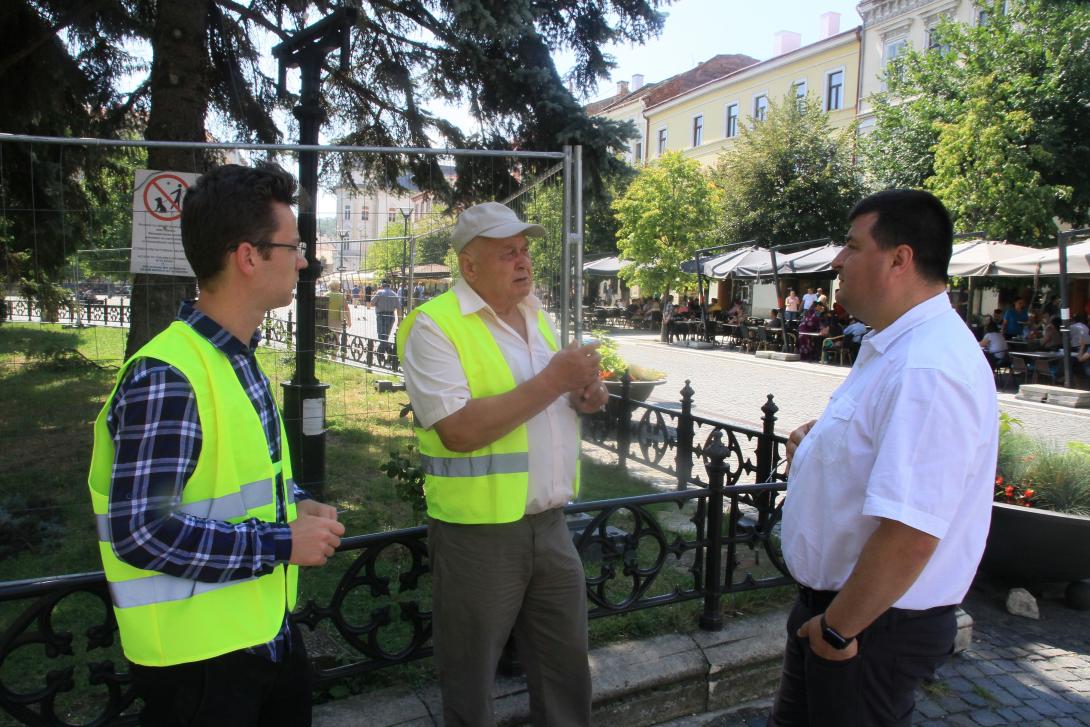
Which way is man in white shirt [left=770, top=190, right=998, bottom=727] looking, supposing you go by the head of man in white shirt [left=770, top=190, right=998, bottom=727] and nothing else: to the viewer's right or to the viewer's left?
to the viewer's left

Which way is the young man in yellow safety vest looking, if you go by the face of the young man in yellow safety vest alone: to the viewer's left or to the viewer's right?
to the viewer's right

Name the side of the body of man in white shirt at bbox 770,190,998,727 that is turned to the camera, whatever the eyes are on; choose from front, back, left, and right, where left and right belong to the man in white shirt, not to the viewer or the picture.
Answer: left

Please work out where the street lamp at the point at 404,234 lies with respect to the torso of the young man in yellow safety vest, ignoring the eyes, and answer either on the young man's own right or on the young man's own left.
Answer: on the young man's own left

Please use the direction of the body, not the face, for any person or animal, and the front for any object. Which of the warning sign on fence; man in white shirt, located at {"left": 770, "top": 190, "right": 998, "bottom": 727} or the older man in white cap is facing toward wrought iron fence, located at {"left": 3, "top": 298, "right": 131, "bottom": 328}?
the man in white shirt

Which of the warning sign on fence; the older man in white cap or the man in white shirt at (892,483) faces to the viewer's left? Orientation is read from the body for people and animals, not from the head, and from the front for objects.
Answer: the man in white shirt

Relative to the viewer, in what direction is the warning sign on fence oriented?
toward the camera

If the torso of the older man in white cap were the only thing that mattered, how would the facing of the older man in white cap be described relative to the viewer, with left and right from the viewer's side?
facing the viewer and to the right of the viewer

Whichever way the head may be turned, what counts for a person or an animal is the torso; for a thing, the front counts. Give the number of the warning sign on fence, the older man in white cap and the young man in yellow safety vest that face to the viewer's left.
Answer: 0

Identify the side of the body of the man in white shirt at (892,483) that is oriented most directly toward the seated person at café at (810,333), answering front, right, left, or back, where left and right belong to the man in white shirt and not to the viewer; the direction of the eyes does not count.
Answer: right

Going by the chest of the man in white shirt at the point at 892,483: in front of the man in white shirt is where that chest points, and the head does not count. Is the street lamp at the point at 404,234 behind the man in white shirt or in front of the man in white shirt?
in front

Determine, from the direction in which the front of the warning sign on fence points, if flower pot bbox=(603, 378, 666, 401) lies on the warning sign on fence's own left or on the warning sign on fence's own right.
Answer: on the warning sign on fence's own left

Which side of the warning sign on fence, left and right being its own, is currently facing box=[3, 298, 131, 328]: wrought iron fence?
back

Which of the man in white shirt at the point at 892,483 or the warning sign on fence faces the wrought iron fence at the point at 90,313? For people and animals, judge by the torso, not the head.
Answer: the man in white shirt

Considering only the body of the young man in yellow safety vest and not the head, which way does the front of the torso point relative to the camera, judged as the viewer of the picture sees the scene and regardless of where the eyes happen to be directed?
to the viewer's right
